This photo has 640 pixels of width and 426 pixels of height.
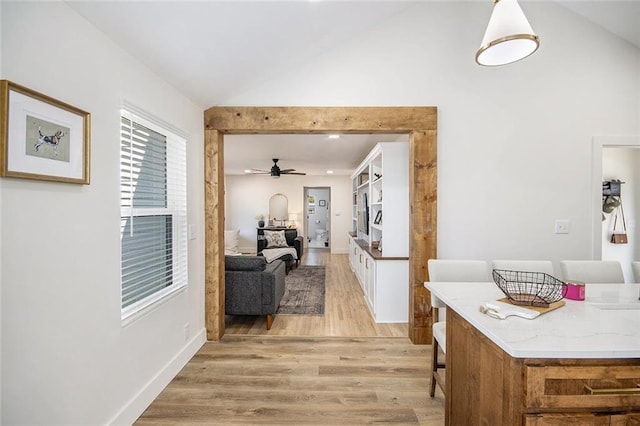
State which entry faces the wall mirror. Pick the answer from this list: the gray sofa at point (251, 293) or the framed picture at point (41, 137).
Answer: the gray sofa

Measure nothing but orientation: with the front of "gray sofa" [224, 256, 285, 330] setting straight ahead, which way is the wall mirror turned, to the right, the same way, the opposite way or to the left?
the opposite way

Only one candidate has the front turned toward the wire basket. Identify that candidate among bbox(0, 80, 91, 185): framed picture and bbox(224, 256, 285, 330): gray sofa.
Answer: the framed picture

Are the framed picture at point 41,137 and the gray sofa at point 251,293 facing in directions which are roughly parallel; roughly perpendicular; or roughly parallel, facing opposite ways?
roughly perpendicular

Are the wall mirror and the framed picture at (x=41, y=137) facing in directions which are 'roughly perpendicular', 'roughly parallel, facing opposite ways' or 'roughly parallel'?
roughly perpendicular

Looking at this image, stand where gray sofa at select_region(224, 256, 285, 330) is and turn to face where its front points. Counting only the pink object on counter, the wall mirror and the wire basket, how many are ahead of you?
1

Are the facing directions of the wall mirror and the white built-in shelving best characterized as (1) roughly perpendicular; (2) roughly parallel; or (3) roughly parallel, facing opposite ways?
roughly perpendicular

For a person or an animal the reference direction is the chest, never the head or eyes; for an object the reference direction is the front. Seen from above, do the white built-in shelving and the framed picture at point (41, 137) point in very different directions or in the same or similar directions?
very different directions

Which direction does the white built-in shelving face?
to the viewer's left

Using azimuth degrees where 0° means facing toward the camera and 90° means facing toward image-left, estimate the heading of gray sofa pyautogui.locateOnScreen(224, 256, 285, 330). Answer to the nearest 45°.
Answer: approximately 180°

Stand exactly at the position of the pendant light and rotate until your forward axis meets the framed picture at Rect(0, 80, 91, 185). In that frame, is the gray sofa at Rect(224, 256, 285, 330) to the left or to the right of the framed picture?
right

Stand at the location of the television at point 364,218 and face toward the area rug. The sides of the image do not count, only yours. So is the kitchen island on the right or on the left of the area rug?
left

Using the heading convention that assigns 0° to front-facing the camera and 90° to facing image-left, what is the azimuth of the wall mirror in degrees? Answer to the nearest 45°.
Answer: approximately 0°

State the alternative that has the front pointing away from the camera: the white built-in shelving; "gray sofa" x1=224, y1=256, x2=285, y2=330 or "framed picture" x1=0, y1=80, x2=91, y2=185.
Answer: the gray sofa

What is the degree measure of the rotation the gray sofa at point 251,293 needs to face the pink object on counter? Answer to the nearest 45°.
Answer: approximately 135° to its right

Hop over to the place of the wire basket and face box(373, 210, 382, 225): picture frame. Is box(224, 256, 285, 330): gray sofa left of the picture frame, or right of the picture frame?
left

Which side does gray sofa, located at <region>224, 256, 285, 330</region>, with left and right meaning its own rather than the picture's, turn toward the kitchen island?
back

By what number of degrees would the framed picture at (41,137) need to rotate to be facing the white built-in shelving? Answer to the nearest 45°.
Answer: approximately 45° to its left

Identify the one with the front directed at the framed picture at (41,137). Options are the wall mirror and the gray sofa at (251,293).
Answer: the wall mirror
